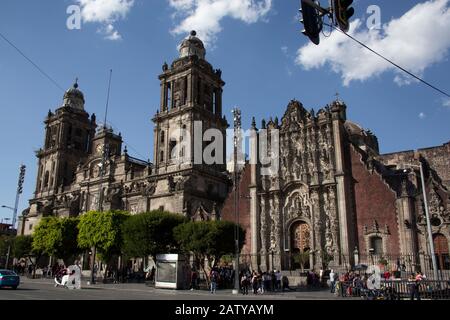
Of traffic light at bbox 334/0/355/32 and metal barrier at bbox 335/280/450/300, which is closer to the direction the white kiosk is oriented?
the traffic light

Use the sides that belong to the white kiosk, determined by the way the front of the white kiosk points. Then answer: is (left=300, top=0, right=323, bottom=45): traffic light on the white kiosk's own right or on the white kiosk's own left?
on the white kiosk's own left

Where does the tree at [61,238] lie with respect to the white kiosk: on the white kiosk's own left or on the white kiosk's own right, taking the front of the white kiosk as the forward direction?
on the white kiosk's own right

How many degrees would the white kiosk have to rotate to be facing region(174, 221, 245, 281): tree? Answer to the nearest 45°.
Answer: approximately 180°

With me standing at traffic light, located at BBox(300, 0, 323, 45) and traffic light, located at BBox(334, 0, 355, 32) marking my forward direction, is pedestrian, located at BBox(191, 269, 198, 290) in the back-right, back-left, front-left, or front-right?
back-left

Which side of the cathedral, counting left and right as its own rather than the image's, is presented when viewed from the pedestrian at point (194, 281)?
front

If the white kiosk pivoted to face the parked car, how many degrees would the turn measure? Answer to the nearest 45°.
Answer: approximately 45° to its right

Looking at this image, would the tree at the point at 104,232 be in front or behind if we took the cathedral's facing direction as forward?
in front

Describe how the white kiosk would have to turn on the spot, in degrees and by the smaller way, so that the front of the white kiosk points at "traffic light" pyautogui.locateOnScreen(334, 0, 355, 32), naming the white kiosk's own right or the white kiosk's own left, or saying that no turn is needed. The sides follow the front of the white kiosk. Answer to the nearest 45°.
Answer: approximately 45° to the white kiosk's own left

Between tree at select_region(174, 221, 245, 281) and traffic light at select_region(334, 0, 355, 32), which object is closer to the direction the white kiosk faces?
the traffic light

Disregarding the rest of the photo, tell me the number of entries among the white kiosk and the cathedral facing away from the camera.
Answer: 0

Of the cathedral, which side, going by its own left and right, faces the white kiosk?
front
